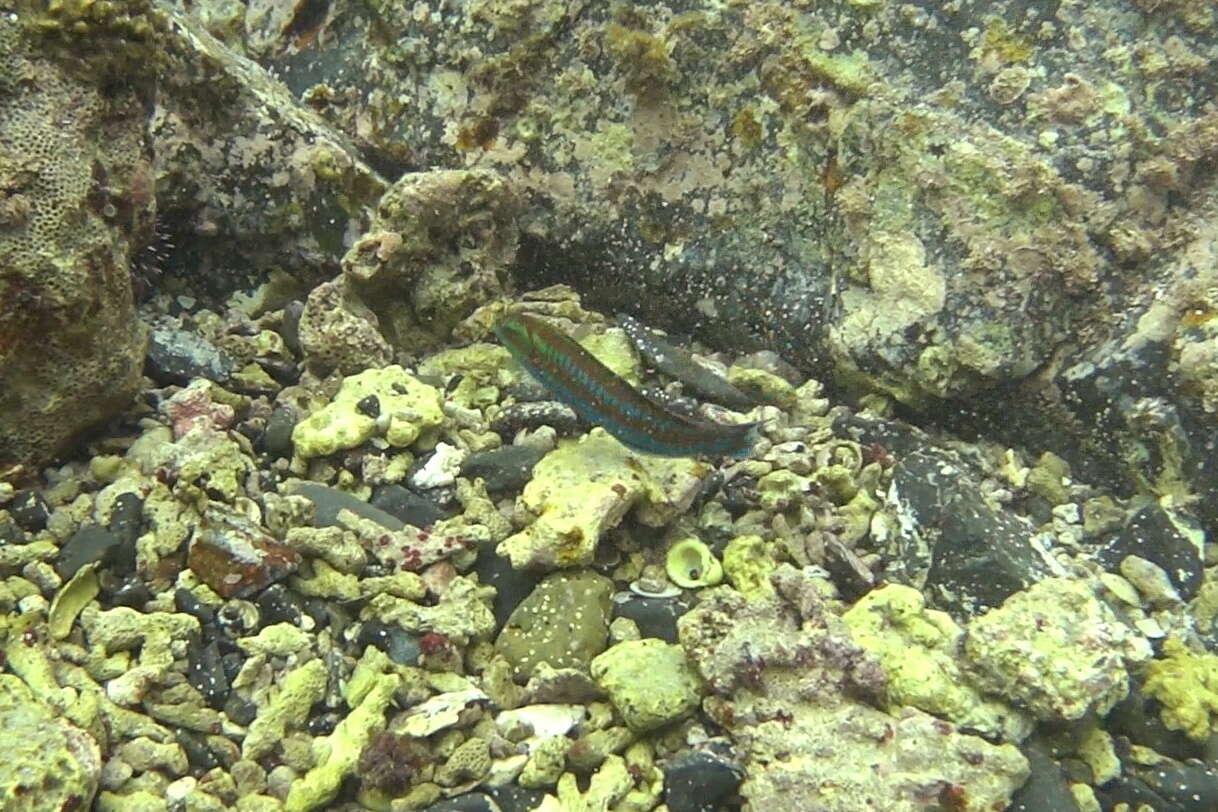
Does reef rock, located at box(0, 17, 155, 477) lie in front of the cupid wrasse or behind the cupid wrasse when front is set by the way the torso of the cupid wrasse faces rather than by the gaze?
in front

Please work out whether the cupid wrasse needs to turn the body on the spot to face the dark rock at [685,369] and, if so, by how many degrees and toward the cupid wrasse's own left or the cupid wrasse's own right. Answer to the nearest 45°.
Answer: approximately 90° to the cupid wrasse's own right

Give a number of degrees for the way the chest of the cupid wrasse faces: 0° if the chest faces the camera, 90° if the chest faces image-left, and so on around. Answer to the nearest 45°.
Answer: approximately 90°

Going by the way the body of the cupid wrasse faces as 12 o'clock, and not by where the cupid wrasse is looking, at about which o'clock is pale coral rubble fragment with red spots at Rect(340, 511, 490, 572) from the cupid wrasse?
The pale coral rubble fragment with red spots is roughly at 11 o'clock from the cupid wrasse.

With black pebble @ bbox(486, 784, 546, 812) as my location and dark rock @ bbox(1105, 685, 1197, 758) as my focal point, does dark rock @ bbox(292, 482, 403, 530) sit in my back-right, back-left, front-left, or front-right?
back-left

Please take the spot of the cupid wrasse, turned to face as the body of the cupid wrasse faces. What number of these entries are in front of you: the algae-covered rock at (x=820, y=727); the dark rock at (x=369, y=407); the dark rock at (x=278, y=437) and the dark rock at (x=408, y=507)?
3

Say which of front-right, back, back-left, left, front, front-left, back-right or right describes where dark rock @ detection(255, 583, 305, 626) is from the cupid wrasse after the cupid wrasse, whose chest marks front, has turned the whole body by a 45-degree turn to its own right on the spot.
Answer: left

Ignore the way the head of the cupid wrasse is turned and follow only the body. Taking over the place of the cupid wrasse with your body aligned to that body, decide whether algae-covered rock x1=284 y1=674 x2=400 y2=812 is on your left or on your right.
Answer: on your left

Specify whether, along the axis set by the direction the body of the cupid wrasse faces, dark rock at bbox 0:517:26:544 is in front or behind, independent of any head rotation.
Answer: in front

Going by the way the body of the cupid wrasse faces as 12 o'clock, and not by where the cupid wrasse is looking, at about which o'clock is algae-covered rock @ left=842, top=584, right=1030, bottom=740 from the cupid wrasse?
The algae-covered rock is roughly at 7 o'clock from the cupid wrasse.

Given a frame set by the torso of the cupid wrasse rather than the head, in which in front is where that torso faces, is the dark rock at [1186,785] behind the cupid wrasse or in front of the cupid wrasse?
behind

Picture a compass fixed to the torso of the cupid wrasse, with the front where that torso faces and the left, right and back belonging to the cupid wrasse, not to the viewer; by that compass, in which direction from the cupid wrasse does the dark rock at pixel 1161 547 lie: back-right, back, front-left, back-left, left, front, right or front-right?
back

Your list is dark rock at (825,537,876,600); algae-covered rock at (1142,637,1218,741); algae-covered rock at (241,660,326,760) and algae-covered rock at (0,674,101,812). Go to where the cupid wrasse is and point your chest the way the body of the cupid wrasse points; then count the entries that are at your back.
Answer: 2
